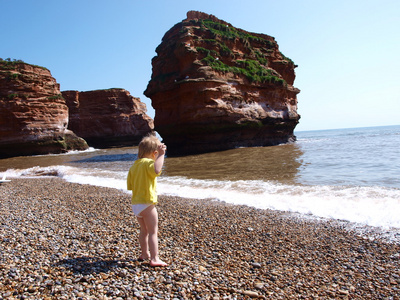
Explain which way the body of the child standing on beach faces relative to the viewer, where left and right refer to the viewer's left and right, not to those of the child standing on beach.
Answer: facing away from the viewer and to the right of the viewer

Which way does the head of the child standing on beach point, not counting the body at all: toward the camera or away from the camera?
away from the camera

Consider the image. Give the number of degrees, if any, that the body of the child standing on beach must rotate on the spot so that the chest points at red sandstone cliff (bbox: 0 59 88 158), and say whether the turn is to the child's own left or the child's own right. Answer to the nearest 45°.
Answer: approximately 45° to the child's own left
